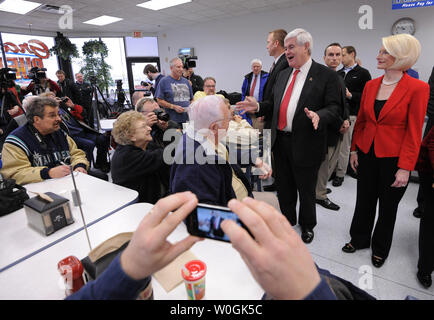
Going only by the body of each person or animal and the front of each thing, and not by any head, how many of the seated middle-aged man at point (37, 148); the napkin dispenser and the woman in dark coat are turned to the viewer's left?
0

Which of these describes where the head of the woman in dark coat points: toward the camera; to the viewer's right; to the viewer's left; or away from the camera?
to the viewer's right

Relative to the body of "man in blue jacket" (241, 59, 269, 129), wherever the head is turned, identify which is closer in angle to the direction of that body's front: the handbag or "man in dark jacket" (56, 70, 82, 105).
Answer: the handbag

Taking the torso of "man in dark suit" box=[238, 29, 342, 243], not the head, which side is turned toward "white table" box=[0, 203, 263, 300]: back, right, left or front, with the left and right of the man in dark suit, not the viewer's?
front

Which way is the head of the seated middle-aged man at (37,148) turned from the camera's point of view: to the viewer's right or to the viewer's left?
to the viewer's right

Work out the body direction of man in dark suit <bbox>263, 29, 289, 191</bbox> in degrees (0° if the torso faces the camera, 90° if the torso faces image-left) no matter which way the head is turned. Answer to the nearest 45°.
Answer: approximately 90°

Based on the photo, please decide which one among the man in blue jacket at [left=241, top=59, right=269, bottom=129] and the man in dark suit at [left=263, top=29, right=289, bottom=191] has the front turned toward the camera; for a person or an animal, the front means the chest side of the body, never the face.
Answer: the man in blue jacket

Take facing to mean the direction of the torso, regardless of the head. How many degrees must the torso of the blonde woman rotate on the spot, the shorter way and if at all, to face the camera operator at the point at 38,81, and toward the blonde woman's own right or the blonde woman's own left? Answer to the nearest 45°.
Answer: approximately 45° to the blonde woman's own right

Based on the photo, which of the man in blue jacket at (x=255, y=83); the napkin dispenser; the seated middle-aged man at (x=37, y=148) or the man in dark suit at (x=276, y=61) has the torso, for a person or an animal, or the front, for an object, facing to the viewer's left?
the man in dark suit

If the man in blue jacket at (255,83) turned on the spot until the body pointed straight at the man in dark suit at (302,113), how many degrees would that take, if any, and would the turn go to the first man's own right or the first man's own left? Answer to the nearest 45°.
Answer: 0° — they already face them

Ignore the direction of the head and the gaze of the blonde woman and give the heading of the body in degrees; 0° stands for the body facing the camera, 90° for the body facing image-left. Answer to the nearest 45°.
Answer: approximately 45°

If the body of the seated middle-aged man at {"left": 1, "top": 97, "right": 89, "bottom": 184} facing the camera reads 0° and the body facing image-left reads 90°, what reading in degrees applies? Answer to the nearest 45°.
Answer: approximately 315°
